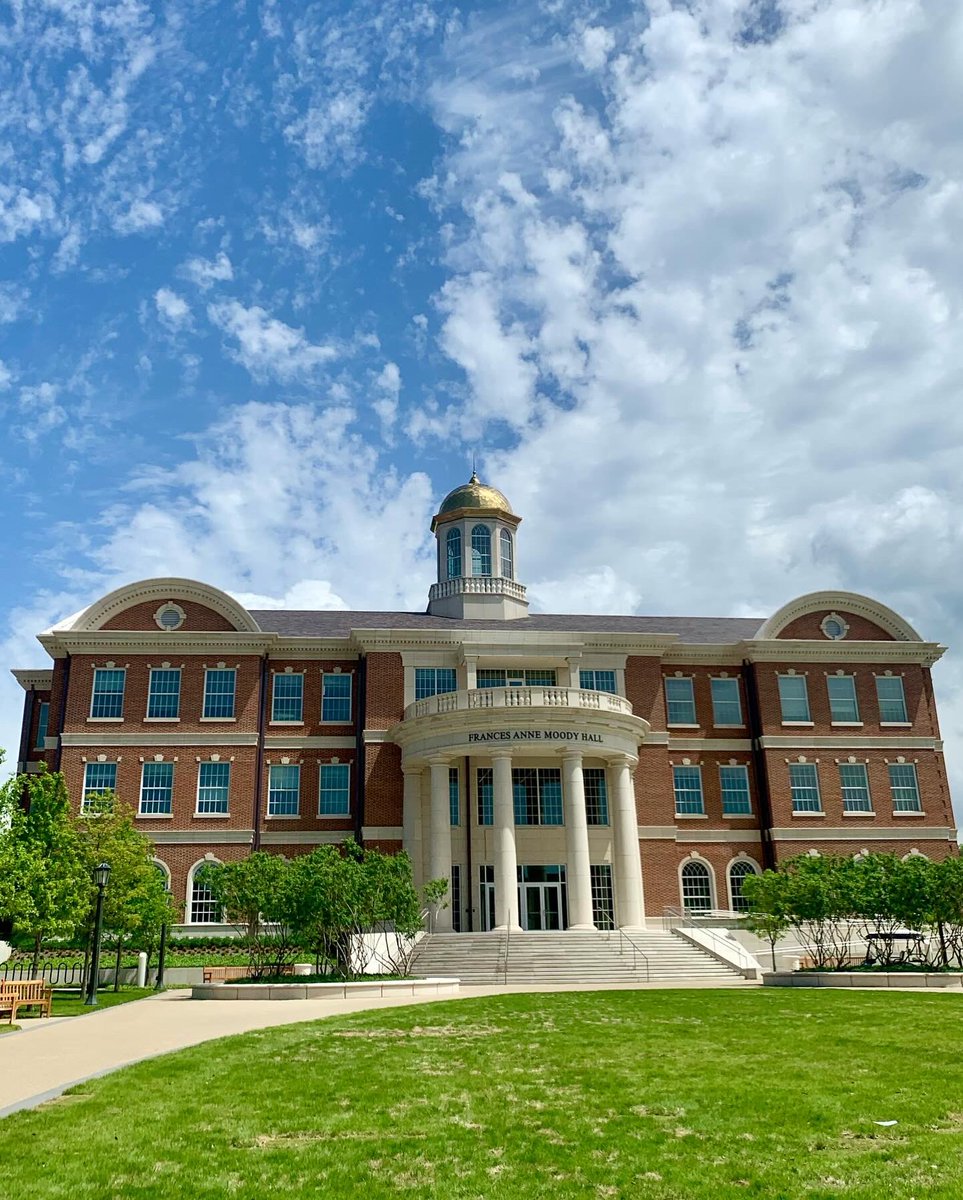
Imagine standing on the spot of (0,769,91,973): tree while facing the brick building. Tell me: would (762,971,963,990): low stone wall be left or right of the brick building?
right

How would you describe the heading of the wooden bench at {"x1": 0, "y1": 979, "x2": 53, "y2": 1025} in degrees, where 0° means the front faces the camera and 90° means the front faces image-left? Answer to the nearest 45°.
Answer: approximately 315°

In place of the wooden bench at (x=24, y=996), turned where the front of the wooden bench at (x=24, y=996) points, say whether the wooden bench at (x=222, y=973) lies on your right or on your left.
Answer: on your left

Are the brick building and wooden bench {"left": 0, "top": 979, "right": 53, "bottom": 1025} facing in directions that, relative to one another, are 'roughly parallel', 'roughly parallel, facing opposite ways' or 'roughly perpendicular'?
roughly perpendicular

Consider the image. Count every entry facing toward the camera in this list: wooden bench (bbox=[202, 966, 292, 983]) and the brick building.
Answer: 2

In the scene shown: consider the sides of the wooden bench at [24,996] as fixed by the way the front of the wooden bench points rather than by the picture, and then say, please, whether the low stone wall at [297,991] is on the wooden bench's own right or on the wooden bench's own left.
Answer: on the wooden bench's own left

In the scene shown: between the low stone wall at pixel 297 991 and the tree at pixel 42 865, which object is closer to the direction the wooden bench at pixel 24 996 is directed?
the low stone wall

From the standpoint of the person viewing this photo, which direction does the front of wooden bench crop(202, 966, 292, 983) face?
facing the viewer

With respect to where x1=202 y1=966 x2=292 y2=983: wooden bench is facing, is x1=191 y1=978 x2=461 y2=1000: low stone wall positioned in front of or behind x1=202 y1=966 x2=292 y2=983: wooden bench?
in front

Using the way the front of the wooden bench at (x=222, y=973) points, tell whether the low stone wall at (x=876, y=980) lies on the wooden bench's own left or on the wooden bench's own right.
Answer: on the wooden bench's own left

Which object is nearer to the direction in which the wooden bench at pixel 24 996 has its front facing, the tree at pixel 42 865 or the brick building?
the brick building

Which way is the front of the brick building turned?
toward the camera
